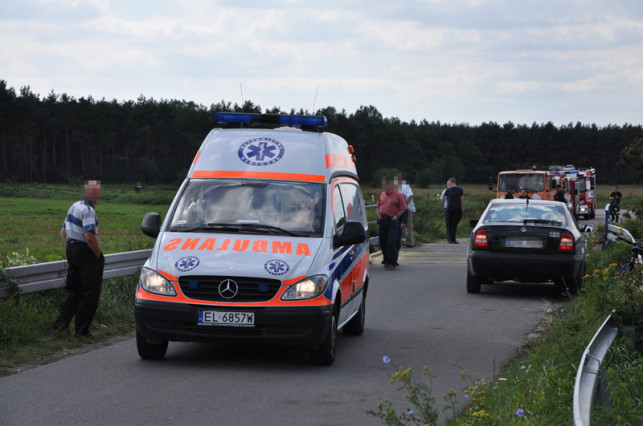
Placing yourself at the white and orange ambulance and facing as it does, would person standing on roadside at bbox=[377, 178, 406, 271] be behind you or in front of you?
behind

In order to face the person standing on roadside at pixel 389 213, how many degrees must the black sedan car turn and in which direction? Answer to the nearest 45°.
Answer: approximately 45° to its left

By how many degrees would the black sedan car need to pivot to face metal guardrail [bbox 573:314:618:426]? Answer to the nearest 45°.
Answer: approximately 180°

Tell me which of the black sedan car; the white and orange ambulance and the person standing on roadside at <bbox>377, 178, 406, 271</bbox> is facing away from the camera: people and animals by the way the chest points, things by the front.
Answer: the black sedan car

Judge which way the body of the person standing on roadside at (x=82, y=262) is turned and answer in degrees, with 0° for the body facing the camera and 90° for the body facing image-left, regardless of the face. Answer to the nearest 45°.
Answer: approximately 225°

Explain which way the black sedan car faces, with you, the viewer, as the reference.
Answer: facing away from the viewer

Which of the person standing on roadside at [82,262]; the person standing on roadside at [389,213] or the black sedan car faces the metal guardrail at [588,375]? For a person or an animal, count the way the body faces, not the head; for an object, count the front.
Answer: the person standing on roadside at [389,213]

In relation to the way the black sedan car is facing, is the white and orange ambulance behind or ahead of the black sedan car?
behind

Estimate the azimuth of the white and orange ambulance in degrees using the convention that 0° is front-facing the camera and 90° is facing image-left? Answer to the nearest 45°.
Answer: approximately 0°
